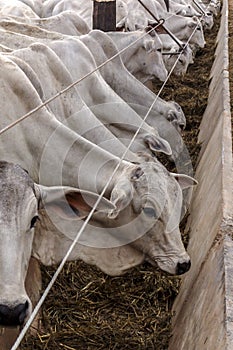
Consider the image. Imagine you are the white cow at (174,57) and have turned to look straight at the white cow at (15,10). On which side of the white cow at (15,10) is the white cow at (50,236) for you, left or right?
left

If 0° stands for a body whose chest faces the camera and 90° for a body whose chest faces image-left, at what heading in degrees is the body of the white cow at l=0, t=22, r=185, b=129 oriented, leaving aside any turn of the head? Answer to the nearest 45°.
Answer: approximately 270°

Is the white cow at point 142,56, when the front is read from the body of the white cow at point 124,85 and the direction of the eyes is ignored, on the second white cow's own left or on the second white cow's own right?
on the second white cow's own left

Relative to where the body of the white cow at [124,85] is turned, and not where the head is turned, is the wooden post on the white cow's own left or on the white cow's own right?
on the white cow's own left

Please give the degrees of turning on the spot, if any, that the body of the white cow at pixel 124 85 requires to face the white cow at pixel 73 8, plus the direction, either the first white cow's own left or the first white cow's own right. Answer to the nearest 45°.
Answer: approximately 90° to the first white cow's own left

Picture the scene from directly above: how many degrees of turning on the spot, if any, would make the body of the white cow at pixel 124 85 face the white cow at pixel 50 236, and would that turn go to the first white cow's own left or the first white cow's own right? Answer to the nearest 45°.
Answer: approximately 90° to the first white cow's own right

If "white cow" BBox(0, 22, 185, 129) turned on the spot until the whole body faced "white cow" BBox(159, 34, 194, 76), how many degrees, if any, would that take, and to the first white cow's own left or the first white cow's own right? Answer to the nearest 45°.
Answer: approximately 90° to the first white cow's own left
